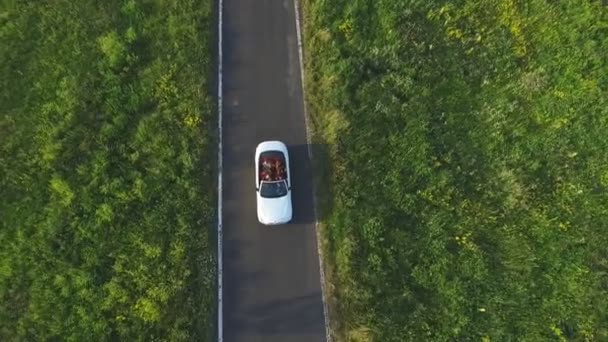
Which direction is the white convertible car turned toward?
toward the camera
